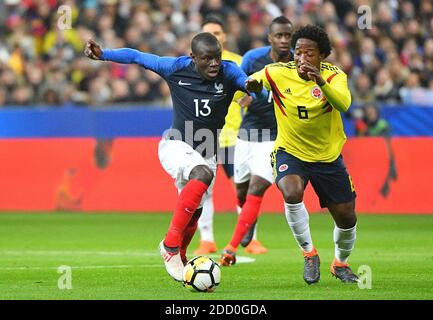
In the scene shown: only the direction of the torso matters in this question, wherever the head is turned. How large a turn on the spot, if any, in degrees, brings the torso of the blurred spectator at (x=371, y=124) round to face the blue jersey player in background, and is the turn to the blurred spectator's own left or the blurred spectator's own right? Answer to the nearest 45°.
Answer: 0° — they already face them

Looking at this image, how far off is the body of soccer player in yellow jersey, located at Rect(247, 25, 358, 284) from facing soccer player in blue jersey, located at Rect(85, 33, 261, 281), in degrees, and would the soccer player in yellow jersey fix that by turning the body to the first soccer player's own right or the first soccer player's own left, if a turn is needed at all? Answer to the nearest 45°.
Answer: approximately 90° to the first soccer player's own right

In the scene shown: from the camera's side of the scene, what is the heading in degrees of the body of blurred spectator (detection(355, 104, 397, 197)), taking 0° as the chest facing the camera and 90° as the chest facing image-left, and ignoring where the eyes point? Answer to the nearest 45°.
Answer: approximately 0°

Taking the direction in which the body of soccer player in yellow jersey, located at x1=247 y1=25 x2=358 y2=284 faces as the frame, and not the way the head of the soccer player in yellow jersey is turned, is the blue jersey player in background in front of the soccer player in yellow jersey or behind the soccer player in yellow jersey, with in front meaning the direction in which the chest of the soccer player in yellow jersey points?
behind

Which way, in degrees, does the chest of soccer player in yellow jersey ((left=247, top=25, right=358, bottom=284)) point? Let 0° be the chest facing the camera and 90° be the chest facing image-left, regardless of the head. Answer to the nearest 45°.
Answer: approximately 0°
